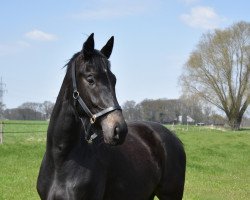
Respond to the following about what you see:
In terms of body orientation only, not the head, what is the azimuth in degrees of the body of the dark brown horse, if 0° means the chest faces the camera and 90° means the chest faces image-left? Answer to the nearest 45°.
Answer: approximately 45°
